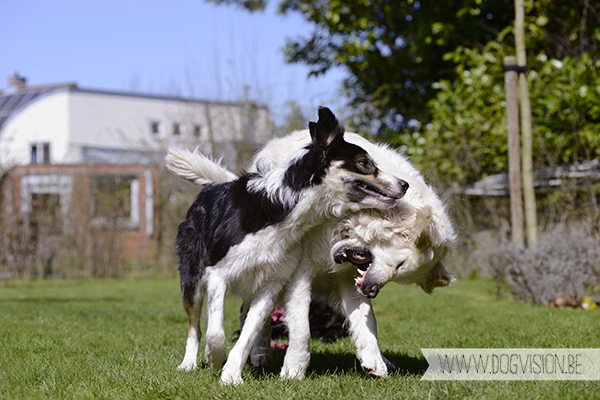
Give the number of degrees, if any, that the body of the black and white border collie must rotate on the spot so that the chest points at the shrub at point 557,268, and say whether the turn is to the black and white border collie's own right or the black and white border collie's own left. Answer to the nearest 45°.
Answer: approximately 90° to the black and white border collie's own left

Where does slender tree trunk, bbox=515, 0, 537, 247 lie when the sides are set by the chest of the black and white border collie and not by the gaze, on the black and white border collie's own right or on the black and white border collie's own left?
on the black and white border collie's own left

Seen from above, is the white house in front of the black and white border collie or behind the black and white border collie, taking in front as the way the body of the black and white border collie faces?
behind

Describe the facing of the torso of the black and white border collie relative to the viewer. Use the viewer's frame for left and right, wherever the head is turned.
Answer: facing the viewer and to the right of the viewer

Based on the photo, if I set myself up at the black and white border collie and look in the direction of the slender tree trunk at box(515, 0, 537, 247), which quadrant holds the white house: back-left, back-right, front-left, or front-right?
front-left

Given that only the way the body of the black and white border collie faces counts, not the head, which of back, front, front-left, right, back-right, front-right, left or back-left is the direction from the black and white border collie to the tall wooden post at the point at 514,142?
left
